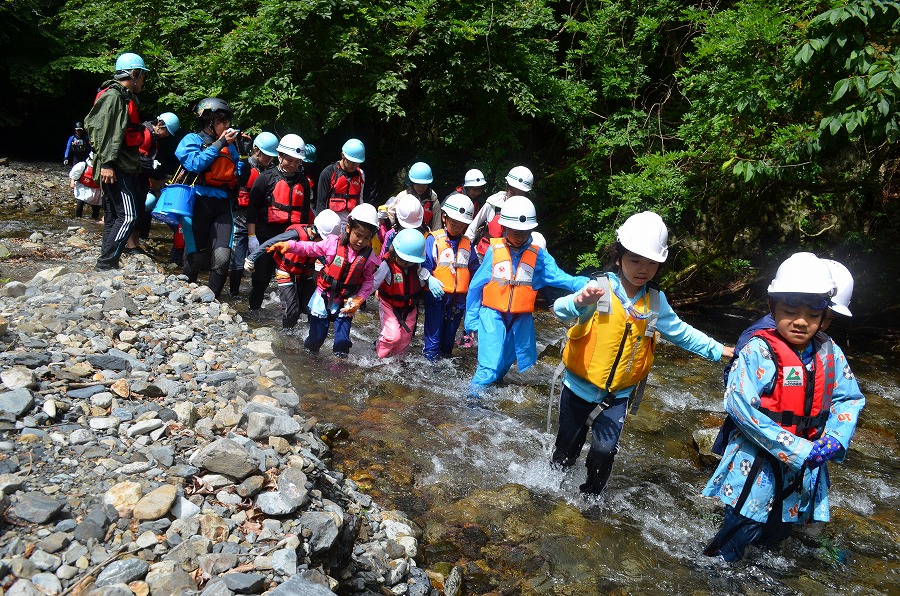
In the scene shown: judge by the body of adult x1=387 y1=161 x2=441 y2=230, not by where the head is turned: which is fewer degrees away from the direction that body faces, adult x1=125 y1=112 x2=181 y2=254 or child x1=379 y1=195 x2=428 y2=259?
the child

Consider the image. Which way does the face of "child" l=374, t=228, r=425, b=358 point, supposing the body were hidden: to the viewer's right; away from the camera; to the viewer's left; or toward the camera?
toward the camera

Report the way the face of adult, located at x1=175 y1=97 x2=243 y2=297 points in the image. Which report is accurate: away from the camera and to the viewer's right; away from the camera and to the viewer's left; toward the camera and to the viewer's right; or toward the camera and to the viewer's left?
toward the camera and to the viewer's right

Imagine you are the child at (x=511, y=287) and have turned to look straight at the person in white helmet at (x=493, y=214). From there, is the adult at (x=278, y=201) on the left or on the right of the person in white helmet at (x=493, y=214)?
left

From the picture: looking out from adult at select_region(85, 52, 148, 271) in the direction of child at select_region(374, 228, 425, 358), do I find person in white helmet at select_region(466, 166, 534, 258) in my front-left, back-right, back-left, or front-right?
front-left

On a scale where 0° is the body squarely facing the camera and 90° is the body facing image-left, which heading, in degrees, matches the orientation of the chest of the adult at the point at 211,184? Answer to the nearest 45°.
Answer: approximately 315°

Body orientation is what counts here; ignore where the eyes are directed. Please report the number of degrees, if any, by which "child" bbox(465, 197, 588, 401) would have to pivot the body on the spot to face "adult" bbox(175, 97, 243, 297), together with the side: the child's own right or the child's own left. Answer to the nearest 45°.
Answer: approximately 90° to the child's own right

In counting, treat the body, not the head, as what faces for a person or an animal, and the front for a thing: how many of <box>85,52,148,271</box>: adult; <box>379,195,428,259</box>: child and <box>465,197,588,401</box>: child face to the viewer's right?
1

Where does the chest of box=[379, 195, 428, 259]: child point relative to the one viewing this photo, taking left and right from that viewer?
facing the viewer

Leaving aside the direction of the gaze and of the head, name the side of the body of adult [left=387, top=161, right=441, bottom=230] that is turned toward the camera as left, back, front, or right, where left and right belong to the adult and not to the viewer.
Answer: front

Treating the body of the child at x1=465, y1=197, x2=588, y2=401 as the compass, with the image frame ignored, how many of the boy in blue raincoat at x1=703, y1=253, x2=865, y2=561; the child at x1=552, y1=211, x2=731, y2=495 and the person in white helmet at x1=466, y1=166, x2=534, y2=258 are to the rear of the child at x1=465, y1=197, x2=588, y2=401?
1

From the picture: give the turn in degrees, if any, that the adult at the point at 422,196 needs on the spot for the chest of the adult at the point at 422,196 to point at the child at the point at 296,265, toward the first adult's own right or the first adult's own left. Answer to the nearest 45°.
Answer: approximately 45° to the first adult's own right

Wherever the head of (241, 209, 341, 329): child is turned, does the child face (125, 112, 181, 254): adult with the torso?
no

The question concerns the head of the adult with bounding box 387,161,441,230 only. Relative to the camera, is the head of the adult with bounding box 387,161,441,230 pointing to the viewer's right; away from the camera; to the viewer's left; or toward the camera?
toward the camera

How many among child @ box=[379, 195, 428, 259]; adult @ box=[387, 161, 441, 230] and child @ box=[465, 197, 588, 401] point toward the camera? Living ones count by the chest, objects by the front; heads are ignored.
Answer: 3

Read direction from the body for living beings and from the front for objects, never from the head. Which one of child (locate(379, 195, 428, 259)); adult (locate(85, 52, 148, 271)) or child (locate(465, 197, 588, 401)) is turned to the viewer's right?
the adult

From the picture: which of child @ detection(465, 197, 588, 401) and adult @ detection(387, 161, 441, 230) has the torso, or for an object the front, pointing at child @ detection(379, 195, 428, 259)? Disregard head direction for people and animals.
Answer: adult @ detection(387, 161, 441, 230)

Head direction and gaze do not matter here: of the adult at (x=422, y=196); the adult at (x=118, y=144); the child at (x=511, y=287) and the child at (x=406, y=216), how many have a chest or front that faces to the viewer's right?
1

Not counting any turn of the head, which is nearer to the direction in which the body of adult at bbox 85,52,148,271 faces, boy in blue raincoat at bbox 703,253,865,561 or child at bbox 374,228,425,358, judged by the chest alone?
the child

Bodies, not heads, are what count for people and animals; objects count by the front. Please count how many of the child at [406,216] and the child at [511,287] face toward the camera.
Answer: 2
